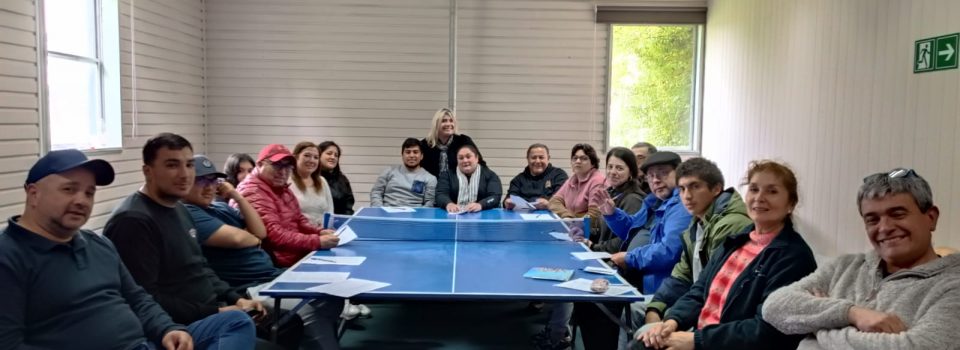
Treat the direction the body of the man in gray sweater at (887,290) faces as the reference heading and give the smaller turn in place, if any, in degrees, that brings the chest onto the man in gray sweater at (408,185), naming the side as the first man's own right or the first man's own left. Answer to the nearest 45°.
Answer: approximately 90° to the first man's own right

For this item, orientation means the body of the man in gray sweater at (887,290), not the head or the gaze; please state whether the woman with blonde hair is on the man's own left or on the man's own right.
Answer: on the man's own right

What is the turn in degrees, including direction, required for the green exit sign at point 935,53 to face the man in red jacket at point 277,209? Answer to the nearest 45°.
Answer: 0° — it already faces them

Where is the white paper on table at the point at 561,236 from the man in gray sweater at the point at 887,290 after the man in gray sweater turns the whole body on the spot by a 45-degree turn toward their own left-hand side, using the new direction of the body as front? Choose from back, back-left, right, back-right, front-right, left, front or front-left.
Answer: back-right

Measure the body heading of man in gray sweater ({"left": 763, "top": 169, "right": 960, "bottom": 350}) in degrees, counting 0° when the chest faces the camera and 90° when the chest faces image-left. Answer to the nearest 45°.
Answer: approximately 45°

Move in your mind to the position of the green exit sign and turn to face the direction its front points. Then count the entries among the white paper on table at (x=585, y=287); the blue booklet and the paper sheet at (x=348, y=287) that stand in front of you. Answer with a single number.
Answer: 3

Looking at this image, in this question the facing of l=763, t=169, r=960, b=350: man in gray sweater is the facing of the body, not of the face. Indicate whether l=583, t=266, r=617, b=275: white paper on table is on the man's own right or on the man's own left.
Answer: on the man's own right

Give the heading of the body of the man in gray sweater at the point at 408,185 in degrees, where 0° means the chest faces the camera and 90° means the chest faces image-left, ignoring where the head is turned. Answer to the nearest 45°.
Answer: approximately 0°

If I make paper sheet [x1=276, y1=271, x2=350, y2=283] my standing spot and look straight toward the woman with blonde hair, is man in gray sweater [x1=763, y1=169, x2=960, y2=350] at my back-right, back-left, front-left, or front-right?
back-right
